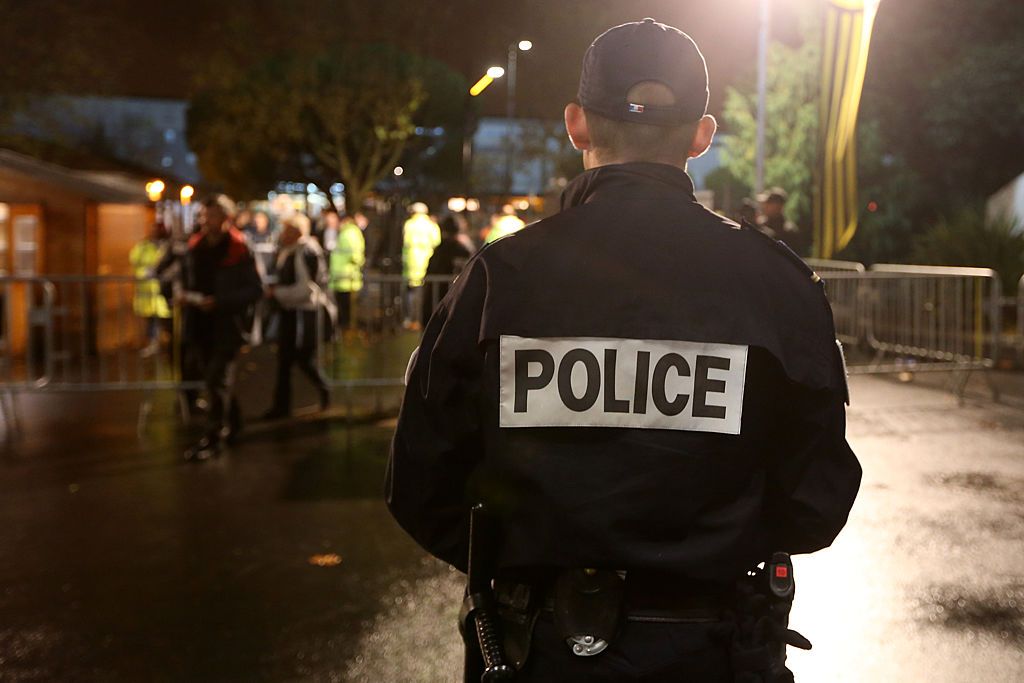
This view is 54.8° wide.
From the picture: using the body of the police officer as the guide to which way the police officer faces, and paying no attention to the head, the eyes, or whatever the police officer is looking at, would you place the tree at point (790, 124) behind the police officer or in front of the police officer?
in front

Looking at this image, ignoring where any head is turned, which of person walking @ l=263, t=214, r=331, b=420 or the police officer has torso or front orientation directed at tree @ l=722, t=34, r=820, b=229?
the police officer

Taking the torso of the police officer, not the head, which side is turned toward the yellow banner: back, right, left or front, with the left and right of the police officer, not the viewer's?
front

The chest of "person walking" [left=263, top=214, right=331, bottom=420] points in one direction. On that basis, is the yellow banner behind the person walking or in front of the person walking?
behind

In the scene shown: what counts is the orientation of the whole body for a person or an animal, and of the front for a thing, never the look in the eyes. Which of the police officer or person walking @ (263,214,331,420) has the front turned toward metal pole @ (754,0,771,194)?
the police officer

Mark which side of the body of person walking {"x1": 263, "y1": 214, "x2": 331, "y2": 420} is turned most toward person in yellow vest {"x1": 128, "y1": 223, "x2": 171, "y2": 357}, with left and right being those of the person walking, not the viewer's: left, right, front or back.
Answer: right

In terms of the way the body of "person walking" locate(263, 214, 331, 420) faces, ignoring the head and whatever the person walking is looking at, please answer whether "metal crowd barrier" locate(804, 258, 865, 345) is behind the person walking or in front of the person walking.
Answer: behind

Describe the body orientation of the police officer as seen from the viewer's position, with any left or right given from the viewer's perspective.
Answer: facing away from the viewer

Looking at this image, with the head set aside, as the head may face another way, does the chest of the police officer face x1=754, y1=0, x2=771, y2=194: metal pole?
yes

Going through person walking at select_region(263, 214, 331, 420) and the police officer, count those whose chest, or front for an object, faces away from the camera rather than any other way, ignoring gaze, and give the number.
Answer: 1

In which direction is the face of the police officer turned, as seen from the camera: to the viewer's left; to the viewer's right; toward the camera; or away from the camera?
away from the camera

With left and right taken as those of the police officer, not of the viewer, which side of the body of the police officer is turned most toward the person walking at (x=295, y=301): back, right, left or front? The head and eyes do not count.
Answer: front
